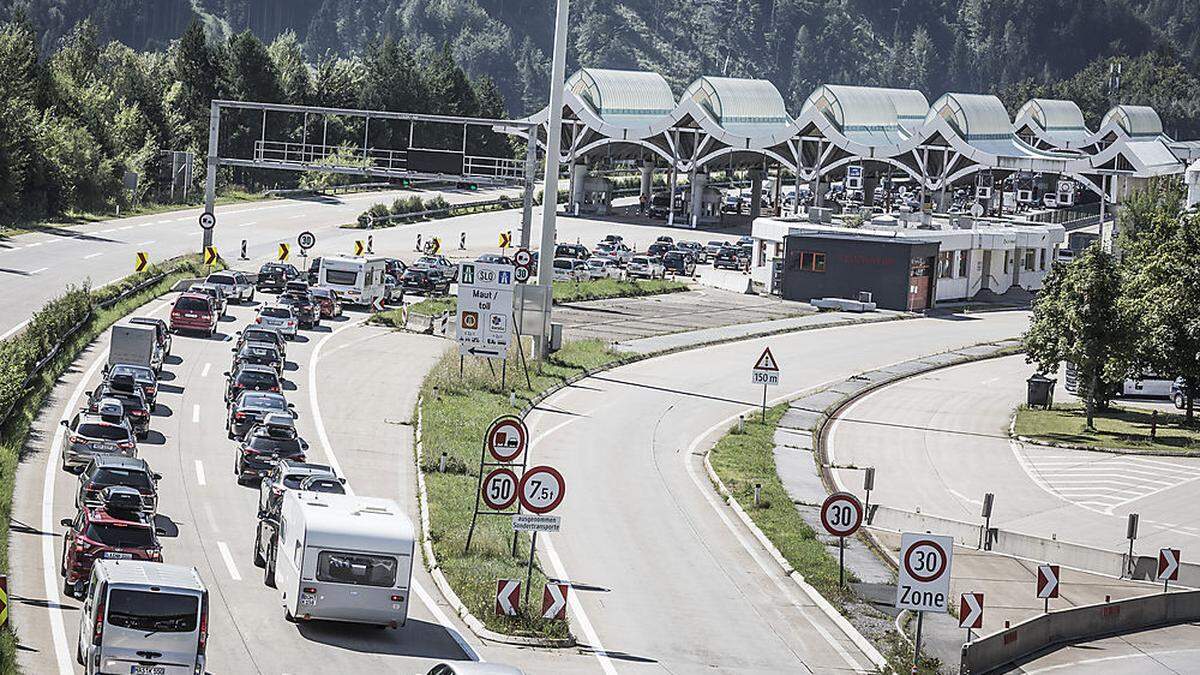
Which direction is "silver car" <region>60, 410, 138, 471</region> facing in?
away from the camera

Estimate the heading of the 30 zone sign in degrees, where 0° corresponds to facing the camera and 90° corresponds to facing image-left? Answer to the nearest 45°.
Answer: approximately 0°

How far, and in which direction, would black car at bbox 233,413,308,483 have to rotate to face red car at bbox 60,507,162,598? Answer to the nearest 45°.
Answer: approximately 180°

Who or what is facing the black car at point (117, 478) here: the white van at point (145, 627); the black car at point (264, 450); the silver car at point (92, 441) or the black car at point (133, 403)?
the white van

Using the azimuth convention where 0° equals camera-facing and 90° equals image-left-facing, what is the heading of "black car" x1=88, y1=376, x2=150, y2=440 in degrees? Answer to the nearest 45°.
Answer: approximately 180°

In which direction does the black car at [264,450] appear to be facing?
away from the camera

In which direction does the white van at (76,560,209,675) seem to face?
away from the camera

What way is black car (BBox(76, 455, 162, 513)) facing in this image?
away from the camera

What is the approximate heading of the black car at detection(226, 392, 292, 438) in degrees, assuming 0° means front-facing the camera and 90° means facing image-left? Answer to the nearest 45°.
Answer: approximately 180°

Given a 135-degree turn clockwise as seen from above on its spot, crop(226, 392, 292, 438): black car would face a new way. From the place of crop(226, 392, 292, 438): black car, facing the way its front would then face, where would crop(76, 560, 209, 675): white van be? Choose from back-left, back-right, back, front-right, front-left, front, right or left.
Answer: front-right

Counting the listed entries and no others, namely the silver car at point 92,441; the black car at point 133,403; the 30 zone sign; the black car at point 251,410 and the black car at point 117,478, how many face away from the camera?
4

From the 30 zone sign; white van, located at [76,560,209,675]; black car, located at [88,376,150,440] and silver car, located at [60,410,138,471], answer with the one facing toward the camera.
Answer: the 30 zone sign

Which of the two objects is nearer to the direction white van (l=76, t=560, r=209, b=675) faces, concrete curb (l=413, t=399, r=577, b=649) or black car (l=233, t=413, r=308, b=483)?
the black car

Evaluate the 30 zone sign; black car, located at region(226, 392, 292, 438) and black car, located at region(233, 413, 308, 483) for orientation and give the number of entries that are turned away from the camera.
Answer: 2

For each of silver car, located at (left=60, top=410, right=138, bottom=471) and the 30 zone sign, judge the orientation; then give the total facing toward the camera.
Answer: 1

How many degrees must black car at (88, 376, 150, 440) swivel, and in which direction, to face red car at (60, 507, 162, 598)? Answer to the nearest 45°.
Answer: approximately 180°
